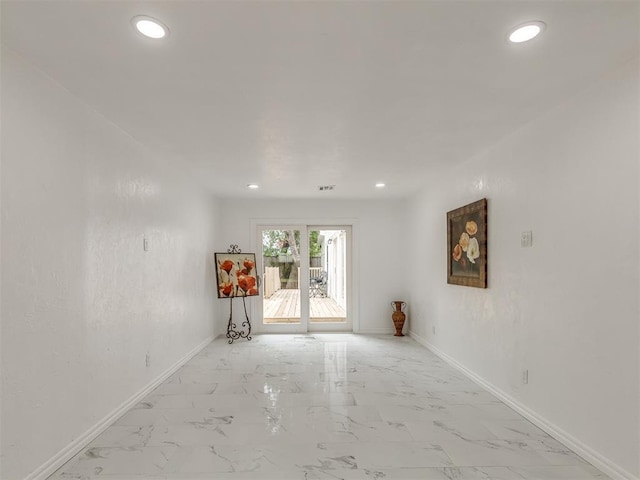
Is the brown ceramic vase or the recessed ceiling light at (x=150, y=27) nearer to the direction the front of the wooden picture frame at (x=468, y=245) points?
the recessed ceiling light

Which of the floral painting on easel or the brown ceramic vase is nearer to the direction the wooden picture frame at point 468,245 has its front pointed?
the floral painting on easel

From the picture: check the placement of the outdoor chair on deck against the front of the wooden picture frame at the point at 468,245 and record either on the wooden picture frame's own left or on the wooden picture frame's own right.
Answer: on the wooden picture frame's own right

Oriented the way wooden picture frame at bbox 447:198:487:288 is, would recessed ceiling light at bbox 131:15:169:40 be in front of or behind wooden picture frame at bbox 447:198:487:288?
in front

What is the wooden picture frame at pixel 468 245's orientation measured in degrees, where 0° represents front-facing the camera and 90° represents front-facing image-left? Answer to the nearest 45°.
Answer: approximately 45°

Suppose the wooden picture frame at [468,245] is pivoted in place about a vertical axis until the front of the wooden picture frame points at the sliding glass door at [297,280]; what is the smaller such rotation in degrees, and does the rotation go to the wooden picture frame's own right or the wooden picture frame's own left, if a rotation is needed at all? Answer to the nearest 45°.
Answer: approximately 90° to the wooden picture frame's own right
